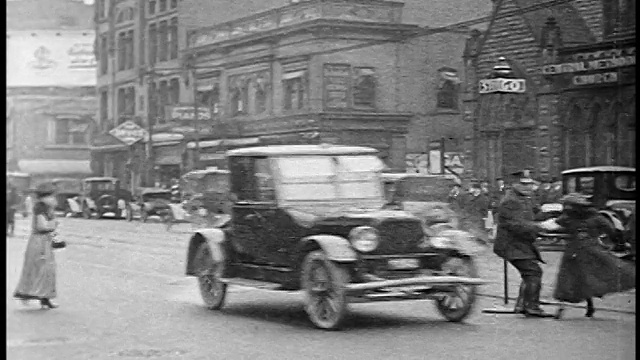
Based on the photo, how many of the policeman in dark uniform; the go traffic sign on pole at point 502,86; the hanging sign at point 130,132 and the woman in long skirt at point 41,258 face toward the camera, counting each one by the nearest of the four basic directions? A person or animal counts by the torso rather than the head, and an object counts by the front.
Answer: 2

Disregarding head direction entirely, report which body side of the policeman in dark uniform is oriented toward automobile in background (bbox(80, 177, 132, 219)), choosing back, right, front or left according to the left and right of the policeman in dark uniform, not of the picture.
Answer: back

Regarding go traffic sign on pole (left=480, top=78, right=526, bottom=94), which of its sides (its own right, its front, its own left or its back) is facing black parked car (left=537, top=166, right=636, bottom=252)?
left

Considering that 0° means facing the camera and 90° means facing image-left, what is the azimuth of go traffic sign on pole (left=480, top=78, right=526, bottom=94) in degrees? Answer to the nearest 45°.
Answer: approximately 0°

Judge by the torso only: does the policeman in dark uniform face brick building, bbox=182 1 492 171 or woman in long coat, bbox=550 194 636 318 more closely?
the woman in long coat

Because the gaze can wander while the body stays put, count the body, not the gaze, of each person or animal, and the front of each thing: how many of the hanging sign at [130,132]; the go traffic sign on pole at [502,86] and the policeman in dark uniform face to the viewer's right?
1

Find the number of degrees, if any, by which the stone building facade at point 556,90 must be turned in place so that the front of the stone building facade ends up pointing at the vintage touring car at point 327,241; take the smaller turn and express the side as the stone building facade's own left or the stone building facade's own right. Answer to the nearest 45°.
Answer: approximately 45° to the stone building facade's own right

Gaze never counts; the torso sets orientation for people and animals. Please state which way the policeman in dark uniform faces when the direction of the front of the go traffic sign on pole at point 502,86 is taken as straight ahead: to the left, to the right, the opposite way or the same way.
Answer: to the left

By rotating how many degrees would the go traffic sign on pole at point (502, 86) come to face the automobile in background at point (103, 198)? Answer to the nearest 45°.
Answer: approximately 90° to its right

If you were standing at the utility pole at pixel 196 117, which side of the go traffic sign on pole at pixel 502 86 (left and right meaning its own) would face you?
right
